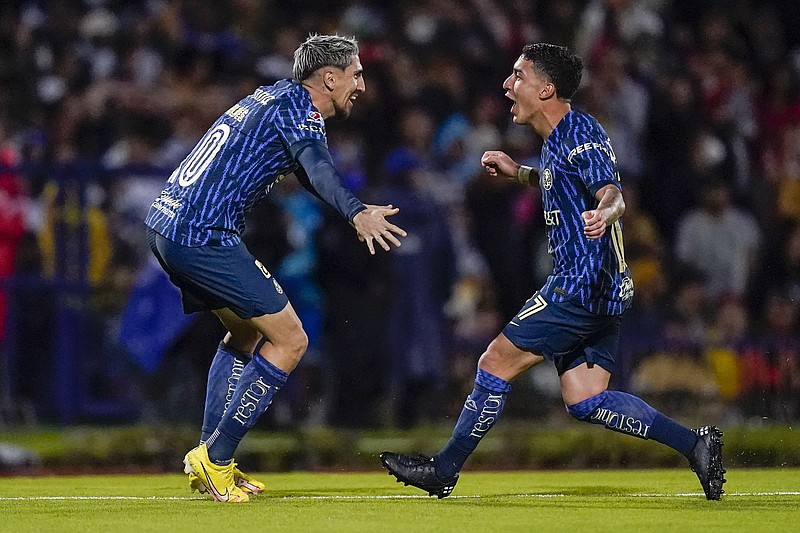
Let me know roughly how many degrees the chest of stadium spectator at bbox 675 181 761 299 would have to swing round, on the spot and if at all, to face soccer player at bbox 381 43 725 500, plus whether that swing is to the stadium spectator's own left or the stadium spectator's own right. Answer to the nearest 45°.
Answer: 0° — they already face them

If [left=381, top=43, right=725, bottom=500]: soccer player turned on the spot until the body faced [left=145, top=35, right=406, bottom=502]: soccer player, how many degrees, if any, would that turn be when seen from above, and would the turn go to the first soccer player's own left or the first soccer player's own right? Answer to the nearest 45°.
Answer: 0° — they already face them

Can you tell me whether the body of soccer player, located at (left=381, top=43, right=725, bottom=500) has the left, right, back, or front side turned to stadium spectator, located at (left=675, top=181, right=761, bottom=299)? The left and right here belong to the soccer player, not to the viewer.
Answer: right

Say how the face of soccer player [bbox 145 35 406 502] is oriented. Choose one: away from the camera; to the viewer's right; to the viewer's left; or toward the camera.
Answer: to the viewer's right

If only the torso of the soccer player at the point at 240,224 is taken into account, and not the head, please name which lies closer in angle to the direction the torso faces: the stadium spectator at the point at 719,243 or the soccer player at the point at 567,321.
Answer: the soccer player

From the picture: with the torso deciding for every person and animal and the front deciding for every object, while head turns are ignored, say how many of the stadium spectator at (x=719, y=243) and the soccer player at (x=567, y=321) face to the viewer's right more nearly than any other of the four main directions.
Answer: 0

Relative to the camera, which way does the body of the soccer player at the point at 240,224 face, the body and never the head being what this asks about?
to the viewer's right

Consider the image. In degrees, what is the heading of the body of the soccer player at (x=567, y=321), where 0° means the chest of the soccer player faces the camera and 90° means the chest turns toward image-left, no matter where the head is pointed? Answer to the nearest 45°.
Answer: approximately 90°

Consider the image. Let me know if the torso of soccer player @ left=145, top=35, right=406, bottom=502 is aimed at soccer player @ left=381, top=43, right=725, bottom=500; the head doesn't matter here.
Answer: yes

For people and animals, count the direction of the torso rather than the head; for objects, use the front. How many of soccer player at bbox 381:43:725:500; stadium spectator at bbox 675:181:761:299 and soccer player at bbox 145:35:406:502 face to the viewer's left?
1

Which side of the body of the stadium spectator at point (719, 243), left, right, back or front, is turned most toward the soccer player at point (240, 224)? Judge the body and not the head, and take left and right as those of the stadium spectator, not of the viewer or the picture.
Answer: front

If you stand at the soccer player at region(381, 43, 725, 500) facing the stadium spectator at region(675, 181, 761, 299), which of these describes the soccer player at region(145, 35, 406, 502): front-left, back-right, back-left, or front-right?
back-left

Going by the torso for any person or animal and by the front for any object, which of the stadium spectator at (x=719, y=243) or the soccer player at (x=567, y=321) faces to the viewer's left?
the soccer player

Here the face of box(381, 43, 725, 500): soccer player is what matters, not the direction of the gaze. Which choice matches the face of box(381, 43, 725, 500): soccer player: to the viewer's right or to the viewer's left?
to the viewer's left
